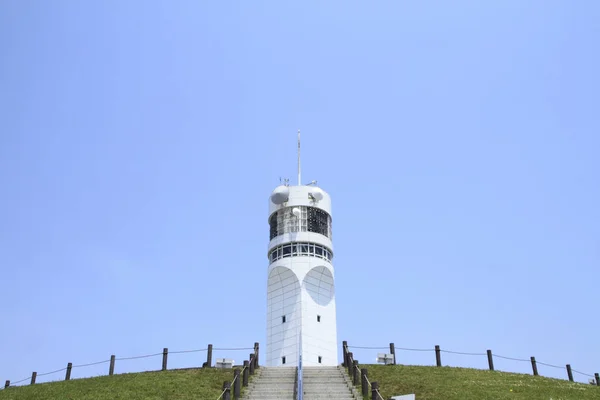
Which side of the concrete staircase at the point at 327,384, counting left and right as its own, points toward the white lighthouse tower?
back

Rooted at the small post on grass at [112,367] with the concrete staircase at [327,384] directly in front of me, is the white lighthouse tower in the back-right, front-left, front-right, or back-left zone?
front-left

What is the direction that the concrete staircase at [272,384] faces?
toward the camera

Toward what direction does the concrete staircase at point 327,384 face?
toward the camera

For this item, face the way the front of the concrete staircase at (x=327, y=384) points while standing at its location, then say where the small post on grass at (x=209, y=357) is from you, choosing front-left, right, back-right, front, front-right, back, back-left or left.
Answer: back-right

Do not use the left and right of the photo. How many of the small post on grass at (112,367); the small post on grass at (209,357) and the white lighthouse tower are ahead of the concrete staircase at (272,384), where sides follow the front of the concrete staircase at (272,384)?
0

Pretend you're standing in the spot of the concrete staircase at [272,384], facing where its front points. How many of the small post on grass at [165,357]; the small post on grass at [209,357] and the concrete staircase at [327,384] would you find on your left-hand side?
1

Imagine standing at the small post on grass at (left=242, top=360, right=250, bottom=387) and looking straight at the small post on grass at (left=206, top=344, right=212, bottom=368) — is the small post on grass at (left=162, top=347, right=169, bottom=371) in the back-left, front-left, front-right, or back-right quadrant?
front-left

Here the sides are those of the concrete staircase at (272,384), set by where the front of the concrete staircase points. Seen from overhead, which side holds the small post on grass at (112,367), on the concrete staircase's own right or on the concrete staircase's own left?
on the concrete staircase's own right

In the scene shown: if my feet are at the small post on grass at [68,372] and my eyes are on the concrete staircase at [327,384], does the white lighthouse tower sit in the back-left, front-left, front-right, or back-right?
front-left

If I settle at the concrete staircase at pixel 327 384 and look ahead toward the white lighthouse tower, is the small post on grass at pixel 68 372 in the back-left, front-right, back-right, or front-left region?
front-left

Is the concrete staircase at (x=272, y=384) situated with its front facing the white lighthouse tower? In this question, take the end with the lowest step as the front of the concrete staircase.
no

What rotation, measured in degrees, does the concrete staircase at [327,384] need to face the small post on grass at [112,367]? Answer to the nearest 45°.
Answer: approximately 90° to its right

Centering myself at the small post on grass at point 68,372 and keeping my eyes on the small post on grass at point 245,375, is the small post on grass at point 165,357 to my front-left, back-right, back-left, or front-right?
front-left
